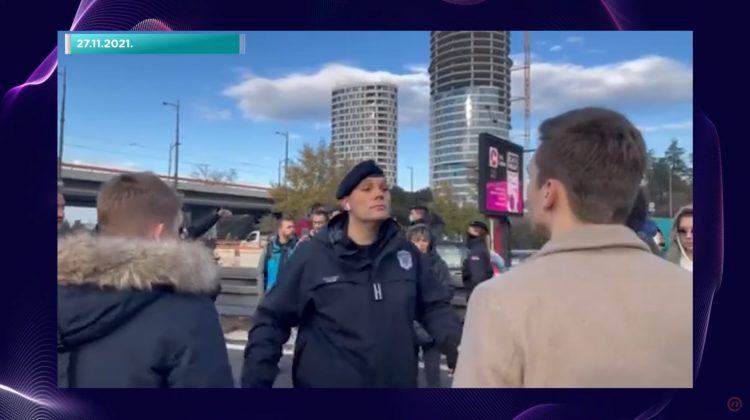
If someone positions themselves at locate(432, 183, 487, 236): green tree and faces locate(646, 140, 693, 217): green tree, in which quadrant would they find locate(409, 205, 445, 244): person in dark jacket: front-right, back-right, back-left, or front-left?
back-right

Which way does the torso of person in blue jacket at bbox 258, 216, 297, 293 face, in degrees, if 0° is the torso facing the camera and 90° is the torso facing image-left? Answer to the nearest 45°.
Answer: approximately 315°

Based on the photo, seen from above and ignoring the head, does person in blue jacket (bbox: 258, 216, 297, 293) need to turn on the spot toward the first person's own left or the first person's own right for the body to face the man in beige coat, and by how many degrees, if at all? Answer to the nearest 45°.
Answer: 0° — they already face them

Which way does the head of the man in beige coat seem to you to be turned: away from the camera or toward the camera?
away from the camera

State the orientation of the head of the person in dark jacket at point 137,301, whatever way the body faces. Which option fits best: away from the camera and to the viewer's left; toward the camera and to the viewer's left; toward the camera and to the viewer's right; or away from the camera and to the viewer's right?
away from the camera and to the viewer's right
